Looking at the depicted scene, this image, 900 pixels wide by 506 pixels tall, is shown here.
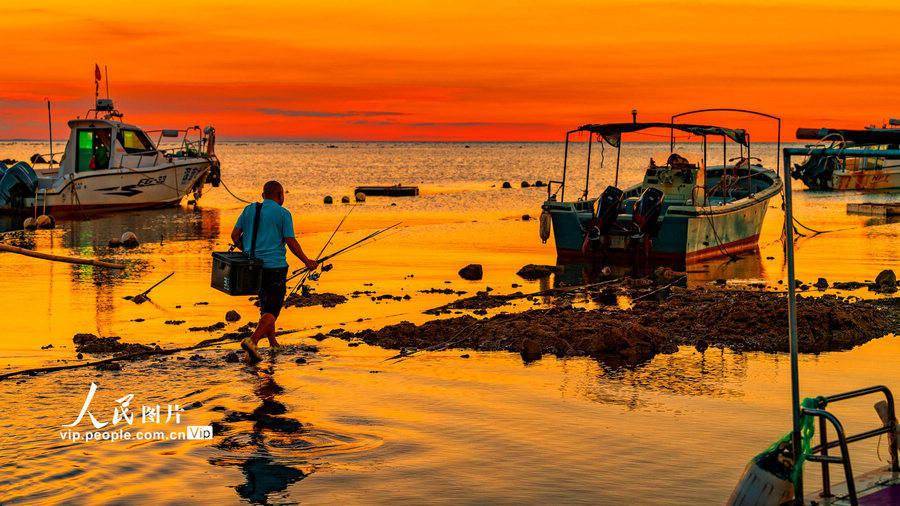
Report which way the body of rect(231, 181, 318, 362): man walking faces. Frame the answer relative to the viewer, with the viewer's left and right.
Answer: facing away from the viewer and to the right of the viewer

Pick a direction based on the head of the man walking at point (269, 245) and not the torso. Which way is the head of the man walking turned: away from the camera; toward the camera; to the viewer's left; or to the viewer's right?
away from the camera

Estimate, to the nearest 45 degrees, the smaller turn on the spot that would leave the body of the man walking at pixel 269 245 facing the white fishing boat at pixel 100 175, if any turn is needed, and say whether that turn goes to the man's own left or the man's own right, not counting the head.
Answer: approximately 45° to the man's own left

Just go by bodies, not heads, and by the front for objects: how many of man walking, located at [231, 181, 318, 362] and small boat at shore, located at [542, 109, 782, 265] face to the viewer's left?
0

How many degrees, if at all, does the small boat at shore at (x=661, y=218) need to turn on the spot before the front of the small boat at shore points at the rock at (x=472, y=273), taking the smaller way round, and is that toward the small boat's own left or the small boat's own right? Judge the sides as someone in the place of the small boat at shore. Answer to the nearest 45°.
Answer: approximately 180°

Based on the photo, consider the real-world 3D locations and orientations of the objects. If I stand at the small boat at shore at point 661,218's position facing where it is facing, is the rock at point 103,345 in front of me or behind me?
behind

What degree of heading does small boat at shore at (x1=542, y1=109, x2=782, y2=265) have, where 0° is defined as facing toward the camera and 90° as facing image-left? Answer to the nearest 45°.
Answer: approximately 225°

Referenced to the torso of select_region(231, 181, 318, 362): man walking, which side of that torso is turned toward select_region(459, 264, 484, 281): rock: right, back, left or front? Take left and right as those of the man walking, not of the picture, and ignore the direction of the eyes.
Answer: front

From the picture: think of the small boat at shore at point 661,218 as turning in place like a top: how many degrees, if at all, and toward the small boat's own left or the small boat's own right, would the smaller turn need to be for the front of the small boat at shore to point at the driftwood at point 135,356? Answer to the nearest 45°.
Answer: approximately 180°

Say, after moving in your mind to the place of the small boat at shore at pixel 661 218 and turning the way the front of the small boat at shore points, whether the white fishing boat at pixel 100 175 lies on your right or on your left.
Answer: on your left

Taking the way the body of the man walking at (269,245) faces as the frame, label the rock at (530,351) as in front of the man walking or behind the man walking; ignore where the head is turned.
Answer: in front

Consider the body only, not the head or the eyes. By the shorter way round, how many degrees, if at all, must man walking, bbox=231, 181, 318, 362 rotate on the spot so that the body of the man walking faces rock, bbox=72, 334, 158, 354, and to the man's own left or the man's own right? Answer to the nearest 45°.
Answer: approximately 90° to the man's own left

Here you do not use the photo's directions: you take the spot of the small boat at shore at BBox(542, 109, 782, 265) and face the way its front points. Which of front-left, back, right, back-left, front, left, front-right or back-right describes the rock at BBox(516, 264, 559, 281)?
back
